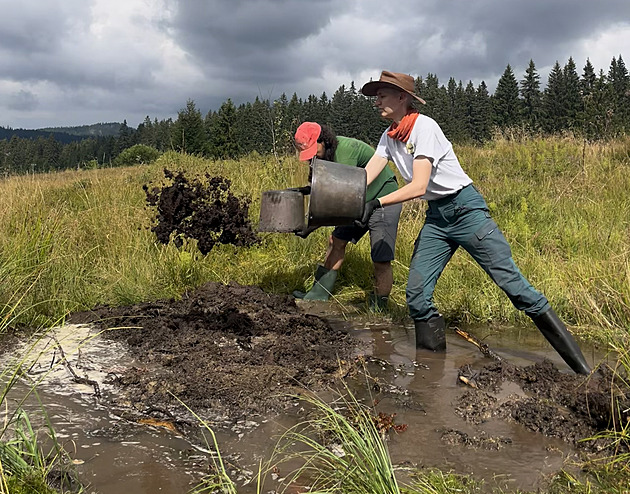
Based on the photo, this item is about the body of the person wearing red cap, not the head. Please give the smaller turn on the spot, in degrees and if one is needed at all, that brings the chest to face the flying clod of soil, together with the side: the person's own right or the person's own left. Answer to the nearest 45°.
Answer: approximately 45° to the person's own left

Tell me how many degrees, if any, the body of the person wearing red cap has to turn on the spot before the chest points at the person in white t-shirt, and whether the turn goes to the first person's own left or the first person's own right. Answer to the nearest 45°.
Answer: approximately 90° to the first person's own left

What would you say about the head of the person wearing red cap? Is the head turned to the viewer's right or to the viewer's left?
to the viewer's left

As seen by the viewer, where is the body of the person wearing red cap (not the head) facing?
to the viewer's left

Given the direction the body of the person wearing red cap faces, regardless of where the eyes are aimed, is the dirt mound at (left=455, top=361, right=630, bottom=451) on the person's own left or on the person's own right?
on the person's own left

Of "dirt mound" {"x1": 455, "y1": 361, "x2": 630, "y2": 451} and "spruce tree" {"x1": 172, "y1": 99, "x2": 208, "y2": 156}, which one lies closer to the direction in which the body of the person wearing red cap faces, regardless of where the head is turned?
the spruce tree

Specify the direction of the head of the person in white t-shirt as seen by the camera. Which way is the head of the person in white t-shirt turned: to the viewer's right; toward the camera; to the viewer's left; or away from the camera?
to the viewer's left

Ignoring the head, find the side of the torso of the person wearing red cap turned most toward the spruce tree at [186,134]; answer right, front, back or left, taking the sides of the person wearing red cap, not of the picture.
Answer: right

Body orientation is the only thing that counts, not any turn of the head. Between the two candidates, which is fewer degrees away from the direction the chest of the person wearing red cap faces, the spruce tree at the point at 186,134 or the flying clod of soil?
the flying clod of soil
